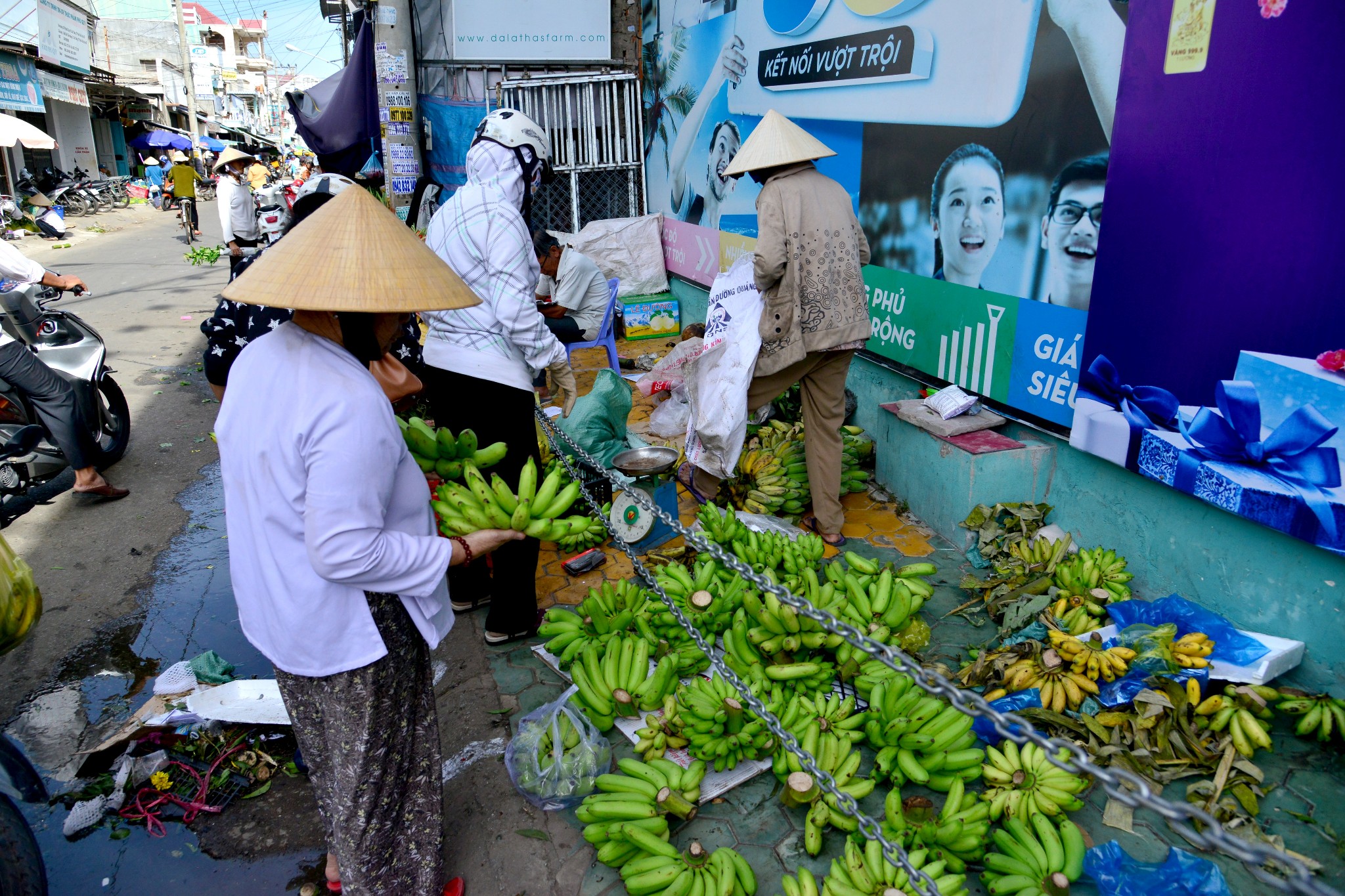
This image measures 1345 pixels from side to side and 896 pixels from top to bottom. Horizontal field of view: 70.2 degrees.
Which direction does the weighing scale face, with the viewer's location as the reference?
facing the viewer and to the left of the viewer

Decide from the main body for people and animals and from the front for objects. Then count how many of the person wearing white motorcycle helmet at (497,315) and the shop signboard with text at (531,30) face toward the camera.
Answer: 1

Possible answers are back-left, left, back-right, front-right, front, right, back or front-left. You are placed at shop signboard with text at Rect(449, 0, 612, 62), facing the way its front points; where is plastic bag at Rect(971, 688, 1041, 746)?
front

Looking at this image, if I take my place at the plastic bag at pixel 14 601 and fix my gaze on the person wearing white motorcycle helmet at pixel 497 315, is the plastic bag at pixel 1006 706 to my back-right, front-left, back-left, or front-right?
front-right

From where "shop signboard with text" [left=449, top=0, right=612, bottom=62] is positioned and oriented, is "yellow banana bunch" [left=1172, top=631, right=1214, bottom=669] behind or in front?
in front

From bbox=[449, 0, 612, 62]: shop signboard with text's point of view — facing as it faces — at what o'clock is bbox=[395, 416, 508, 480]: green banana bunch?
The green banana bunch is roughly at 12 o'clock from the shop signboard with text.

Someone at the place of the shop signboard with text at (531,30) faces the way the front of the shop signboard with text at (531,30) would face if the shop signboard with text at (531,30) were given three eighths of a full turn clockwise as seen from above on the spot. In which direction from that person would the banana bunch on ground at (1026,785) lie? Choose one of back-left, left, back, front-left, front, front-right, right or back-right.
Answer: back-left

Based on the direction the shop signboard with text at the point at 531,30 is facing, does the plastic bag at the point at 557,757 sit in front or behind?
in front

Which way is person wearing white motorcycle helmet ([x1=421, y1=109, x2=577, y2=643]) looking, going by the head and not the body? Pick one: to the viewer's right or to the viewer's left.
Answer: to the viewer's right

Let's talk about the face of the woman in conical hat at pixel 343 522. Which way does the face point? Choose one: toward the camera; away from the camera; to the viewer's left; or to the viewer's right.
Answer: to the viewer's right

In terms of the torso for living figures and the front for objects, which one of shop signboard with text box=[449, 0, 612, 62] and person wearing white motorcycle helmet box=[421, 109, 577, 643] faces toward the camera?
the shop signboard with text

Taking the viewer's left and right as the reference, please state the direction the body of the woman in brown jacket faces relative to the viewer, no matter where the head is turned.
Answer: facing away from the viewer and to the left of the viewer

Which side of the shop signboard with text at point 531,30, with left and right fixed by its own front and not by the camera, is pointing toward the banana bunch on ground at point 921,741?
front

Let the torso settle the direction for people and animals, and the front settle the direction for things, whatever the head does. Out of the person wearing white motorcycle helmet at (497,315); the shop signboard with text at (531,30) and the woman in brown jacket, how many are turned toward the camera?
1

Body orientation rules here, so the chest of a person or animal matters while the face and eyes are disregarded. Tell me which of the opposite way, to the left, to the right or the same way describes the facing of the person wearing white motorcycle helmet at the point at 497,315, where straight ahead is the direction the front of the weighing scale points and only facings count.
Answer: the opposite way

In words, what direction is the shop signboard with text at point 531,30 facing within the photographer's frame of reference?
facing the viewer

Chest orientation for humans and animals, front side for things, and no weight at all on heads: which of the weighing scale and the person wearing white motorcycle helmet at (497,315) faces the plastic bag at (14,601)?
the weighing scale

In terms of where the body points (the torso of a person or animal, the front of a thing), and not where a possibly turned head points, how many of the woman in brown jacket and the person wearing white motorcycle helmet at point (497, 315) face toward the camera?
0
